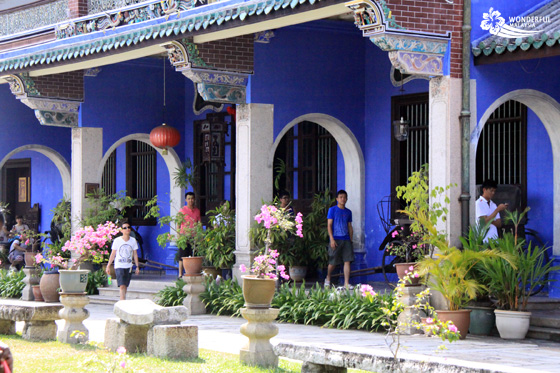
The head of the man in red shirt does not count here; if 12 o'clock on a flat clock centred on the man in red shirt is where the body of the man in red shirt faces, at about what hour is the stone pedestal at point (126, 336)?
The stone pedestal is roughly at 12 o'clock from the man in red shirt.

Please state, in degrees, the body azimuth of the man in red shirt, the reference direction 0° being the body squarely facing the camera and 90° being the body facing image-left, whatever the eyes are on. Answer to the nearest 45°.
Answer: approximately 0°

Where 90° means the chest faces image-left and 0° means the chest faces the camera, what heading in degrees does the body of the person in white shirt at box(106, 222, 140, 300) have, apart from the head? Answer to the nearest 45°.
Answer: approximately 0°

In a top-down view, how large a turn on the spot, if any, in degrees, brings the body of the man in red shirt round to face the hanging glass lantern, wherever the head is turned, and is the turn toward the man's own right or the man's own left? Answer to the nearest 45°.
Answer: approximately 45° to the man's own left

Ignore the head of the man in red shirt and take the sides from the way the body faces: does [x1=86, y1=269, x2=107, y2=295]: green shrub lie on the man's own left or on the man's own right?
on the man's own right

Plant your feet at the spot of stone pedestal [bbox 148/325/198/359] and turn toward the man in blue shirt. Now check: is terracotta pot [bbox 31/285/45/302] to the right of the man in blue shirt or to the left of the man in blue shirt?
left

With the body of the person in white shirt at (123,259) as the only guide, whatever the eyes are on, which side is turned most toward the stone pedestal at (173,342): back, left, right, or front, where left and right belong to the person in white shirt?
front

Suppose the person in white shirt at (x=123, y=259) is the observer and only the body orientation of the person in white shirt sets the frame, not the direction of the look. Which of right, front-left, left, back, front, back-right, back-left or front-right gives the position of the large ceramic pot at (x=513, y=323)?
front-left

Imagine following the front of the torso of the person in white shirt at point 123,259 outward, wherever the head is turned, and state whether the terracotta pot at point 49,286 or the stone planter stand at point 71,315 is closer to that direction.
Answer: the stone planter stand

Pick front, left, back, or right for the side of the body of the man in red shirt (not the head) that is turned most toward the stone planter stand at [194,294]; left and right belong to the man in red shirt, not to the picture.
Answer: front

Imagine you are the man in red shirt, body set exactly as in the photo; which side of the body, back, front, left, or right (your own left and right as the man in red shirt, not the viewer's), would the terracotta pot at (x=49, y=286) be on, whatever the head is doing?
right

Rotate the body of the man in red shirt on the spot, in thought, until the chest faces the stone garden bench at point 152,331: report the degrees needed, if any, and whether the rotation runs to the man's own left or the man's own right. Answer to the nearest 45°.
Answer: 0° — they already face it

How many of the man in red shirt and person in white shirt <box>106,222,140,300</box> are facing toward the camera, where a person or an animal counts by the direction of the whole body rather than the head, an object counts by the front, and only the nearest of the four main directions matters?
2
